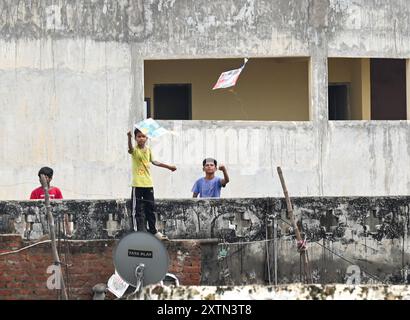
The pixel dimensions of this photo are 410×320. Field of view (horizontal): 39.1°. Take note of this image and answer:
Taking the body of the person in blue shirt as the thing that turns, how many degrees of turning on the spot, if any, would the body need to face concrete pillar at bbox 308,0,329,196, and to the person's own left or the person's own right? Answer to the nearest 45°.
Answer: approximately 135° to the person's own left

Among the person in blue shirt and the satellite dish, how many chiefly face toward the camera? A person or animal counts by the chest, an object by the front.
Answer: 2

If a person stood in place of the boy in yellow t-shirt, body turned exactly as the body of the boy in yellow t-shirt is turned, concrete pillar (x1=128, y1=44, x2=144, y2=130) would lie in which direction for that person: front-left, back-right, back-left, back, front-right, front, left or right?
back-left

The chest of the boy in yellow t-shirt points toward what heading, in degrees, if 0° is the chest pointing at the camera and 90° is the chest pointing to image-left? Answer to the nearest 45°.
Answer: approximately 315°

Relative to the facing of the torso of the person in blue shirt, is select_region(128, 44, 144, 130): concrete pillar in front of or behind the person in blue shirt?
behind

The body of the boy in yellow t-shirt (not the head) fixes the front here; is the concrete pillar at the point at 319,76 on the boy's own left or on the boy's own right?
on the boy's own left
